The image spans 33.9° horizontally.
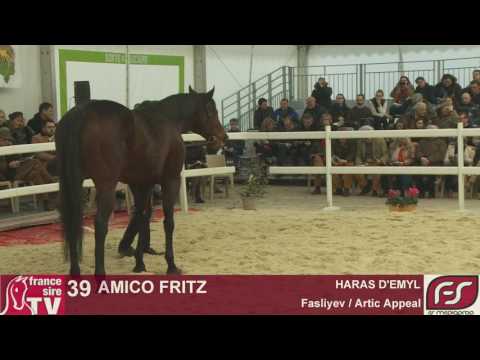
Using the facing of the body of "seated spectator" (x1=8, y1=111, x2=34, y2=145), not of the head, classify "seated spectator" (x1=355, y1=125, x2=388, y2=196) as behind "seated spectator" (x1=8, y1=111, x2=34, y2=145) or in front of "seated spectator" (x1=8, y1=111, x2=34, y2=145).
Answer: in front

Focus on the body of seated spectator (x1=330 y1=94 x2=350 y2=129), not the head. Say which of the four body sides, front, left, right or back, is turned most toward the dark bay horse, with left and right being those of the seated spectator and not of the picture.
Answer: front

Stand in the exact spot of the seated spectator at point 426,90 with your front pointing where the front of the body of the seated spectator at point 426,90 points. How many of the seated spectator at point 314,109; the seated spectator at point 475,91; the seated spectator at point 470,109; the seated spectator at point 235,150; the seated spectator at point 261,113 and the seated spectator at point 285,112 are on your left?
2

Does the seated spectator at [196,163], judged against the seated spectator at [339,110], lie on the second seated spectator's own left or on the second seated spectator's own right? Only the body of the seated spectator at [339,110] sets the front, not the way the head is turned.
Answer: on the second seated spectator's own right

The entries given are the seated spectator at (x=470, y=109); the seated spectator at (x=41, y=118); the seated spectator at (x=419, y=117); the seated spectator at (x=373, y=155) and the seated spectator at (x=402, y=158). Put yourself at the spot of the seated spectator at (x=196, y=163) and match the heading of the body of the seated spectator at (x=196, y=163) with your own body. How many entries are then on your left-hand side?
4

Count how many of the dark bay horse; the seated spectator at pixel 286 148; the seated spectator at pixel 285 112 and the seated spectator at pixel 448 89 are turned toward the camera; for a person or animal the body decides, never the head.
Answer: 3

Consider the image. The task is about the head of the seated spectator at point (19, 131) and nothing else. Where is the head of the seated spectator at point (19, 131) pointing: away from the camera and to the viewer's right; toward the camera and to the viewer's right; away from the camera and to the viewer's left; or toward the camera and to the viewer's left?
toward the camera and to the viewer's right

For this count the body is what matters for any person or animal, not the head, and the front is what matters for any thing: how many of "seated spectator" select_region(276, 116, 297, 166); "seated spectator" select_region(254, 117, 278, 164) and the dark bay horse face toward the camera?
2

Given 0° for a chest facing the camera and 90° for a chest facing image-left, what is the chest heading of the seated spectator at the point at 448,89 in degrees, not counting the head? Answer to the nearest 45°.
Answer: approximately 0°

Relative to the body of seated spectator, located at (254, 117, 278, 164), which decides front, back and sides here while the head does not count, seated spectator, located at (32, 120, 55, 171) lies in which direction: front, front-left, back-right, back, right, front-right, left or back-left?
front-right

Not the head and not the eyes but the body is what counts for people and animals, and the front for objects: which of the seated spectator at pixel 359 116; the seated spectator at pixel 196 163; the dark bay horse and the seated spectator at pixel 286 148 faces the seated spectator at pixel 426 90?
the dark bay horse

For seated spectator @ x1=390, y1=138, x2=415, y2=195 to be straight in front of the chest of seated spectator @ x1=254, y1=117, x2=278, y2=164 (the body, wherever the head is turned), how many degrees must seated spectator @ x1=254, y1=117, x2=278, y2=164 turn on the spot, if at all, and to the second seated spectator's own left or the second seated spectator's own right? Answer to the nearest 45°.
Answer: approximately 45° to the second seated spectator's own left
